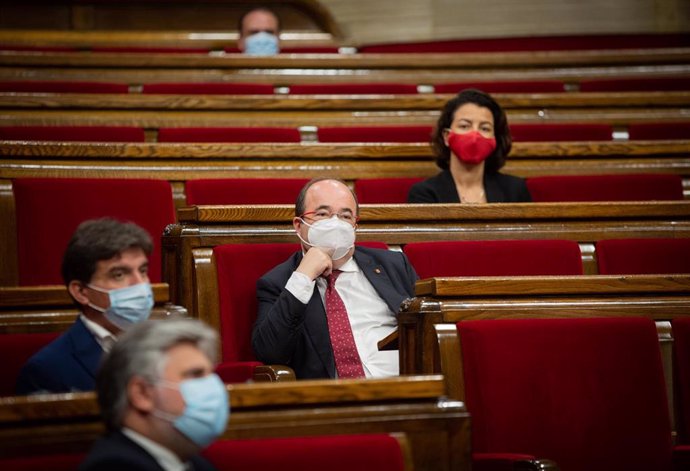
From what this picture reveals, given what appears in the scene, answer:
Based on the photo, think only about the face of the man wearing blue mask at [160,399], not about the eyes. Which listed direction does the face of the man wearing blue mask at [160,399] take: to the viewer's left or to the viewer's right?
to the viewer's right

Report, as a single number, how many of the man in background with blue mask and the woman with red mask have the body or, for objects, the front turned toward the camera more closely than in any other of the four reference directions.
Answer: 2

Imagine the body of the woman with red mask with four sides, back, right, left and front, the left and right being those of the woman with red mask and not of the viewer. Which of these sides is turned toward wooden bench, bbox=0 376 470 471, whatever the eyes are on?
front

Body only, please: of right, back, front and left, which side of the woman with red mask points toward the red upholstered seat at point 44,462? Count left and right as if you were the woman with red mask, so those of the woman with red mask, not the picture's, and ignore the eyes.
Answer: front

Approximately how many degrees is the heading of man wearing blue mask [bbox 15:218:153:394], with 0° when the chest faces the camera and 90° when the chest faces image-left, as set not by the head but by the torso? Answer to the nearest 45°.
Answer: approximately 315°

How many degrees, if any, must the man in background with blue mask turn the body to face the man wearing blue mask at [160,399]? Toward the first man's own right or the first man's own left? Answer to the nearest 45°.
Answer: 0° — they already face them

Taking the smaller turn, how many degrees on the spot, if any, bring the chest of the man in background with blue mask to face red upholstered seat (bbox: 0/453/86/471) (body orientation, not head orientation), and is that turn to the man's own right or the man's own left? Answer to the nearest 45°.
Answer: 0° — they already face it

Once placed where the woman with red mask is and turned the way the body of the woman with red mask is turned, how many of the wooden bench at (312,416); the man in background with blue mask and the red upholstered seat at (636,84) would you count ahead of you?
1

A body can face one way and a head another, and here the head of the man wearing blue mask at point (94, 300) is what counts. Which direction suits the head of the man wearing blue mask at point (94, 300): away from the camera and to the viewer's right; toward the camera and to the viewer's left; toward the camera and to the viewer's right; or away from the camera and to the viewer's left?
toward the camera and to the viewer's right

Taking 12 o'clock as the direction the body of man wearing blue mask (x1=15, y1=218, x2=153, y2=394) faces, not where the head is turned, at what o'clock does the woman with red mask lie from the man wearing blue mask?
The woman with red mask is roughly at 9 o'clock from the man wearing blue mask.
